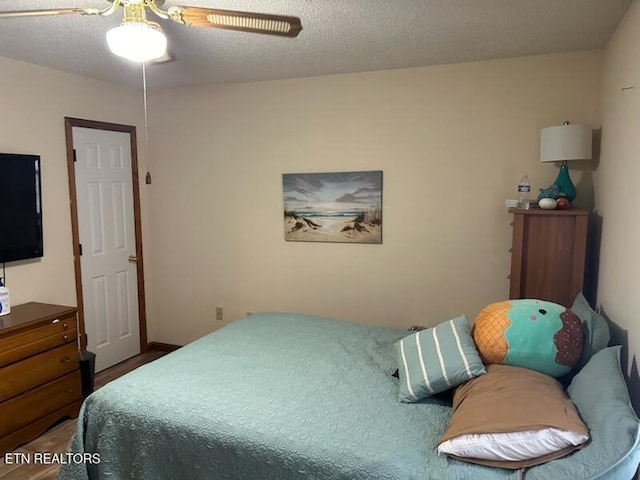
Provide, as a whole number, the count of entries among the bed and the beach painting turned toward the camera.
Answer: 1

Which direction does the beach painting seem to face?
toward the camera

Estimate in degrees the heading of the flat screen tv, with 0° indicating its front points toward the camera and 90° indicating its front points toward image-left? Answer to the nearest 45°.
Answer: approximately 315°

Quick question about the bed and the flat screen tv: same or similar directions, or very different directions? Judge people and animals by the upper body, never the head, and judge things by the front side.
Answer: very different directions

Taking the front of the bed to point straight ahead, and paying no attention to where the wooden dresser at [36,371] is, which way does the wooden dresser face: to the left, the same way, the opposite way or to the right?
the opposite way

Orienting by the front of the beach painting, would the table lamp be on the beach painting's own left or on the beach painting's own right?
on the beach painting's own left

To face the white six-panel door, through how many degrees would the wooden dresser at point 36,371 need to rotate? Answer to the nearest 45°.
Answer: approximately 90° to its left

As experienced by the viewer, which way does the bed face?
facing to the left of the viewer

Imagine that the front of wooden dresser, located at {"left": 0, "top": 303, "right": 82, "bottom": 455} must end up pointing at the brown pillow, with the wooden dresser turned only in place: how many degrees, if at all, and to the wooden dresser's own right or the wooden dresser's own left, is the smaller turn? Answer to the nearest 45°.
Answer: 0° — it already faces it

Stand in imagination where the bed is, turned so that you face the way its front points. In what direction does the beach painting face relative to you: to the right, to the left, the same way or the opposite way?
to the left

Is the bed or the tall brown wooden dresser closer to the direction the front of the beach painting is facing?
the bed

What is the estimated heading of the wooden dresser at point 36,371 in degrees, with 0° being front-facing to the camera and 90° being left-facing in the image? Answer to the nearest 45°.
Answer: approximately 315°

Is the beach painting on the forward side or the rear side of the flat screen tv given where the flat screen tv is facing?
on the forward side

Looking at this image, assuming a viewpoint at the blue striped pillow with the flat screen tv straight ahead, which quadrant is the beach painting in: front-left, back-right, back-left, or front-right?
front-right
